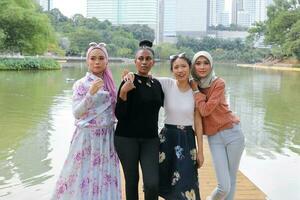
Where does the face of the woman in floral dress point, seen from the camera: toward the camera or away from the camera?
toward the camera

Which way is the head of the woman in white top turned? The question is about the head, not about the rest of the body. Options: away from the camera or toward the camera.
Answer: toward the camera

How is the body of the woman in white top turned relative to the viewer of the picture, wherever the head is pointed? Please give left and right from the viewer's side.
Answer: facing the viewer
